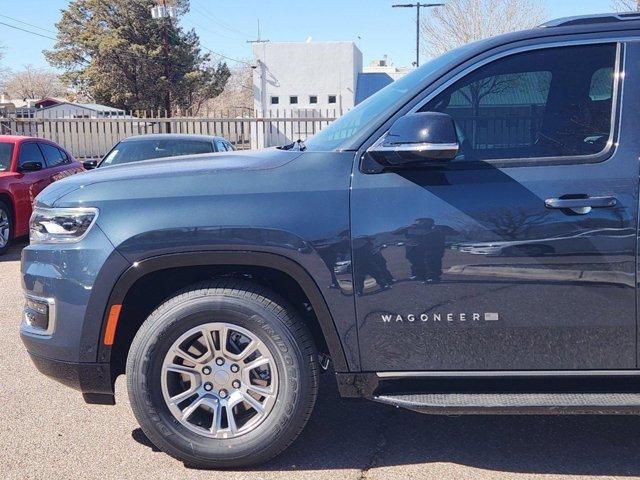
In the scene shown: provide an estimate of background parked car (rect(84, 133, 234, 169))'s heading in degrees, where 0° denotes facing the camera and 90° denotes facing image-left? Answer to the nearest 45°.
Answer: approximately 0°

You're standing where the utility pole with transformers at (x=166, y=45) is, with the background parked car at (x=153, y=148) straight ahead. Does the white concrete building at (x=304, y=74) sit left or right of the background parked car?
left

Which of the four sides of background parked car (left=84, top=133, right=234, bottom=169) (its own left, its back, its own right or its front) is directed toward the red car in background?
right

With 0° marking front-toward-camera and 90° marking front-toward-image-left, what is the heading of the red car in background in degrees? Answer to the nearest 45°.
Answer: approximately 45°

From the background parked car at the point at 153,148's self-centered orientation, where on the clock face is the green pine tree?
The green pine tree is roughly at 6 o'clock from the background parked car.

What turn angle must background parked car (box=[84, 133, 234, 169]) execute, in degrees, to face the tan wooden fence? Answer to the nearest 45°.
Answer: approximately 180°

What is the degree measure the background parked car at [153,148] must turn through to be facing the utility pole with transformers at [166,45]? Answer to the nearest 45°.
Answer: approximately 180°
